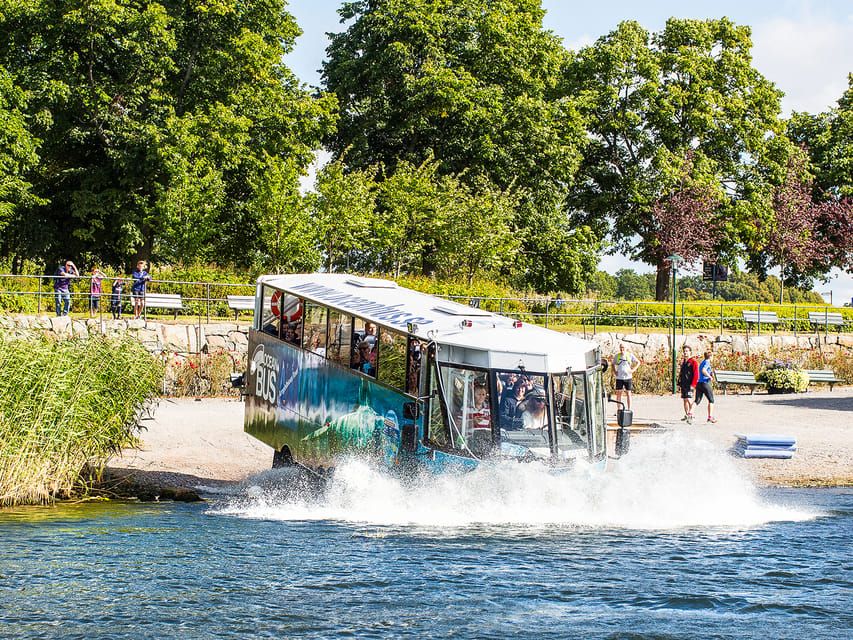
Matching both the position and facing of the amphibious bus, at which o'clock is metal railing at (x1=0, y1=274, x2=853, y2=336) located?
The metal railing is roughly at 8 o'clock from the amphibious bus.

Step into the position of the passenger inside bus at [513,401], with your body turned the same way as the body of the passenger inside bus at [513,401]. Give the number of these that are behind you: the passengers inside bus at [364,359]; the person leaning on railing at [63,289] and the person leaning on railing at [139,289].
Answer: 3

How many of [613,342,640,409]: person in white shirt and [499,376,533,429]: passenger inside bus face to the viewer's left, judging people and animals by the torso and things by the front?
0

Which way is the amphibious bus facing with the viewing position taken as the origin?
facing the viewer and to the right of the viewer

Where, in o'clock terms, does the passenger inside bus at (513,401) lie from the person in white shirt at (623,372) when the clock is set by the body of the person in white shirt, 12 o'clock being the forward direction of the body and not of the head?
The passenger inside bus is roughly at 12 o'clock from the person in white shirt.

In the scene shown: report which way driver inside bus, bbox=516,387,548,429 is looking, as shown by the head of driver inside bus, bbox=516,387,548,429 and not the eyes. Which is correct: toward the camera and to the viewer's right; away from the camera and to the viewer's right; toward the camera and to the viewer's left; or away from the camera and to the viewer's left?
toward the camera and to the viewer's right

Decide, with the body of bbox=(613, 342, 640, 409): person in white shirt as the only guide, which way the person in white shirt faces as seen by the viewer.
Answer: toward the camera

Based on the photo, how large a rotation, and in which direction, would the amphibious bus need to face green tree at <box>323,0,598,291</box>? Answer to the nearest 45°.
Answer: approximately 135° to its left

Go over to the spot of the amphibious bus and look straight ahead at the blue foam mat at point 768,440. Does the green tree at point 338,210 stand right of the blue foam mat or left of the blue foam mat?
left

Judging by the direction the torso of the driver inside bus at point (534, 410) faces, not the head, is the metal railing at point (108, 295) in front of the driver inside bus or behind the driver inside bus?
behind

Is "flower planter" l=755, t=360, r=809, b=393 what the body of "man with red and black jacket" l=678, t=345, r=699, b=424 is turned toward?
no

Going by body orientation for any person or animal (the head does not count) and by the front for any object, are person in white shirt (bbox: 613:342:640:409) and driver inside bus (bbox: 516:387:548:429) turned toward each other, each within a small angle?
no

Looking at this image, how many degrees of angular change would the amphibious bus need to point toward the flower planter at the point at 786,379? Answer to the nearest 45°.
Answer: approximately 90° to its left

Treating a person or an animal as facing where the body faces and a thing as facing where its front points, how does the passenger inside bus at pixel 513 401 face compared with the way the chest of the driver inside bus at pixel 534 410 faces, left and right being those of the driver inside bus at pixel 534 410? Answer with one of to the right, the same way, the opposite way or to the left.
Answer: the same way

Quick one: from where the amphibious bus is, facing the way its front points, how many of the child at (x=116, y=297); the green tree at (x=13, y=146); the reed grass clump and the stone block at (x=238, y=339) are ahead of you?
0

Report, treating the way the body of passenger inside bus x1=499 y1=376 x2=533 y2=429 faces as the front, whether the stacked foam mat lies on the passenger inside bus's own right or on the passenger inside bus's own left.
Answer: on the passenger inside bus's own left

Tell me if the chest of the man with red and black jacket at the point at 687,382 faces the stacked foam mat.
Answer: no

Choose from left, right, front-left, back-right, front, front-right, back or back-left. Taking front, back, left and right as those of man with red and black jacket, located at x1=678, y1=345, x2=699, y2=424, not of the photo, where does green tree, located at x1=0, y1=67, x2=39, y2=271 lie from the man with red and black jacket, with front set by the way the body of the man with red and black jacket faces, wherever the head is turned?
front-right
